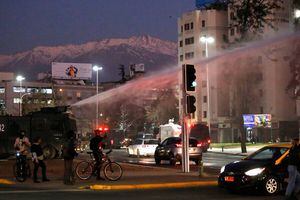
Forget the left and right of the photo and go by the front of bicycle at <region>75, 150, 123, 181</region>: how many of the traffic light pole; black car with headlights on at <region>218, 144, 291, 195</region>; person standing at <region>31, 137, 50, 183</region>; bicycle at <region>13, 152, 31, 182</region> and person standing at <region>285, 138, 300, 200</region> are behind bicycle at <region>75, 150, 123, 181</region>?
2

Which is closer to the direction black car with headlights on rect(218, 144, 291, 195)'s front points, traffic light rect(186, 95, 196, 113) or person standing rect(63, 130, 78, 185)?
the person standing

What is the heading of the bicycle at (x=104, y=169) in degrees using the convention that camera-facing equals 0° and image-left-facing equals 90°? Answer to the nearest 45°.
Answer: approximately 270°

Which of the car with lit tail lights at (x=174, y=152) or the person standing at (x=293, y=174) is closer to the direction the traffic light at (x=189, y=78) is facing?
the person standing

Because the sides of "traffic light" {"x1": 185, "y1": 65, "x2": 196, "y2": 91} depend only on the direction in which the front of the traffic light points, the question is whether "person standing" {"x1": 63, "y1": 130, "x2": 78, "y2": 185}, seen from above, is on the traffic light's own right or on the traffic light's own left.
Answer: on the traffic light's own right

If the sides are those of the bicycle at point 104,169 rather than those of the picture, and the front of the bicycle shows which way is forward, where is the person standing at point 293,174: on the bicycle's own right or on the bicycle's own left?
on the bicycle's own right

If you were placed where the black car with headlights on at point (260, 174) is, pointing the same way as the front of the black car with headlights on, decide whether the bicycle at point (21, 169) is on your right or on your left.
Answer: on your right

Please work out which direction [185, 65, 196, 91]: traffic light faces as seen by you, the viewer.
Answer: facing the viewer and to the right of the viewer

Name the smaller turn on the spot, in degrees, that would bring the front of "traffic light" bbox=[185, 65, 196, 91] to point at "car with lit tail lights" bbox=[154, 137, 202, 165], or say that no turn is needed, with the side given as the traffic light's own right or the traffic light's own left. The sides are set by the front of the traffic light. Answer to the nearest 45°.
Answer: approximately 135° to the traffic light's own left

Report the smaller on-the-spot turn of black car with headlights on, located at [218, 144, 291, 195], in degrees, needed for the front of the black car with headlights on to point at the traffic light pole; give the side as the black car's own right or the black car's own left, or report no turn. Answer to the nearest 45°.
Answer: approximately 90° to the black car's own right

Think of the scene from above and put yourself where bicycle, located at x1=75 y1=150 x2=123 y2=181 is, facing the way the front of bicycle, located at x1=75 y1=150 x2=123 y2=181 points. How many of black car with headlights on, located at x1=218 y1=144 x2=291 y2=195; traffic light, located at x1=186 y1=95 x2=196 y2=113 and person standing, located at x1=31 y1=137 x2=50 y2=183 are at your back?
1

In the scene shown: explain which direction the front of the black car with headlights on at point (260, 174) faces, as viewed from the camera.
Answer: facing the viewer and to the left of the viewer

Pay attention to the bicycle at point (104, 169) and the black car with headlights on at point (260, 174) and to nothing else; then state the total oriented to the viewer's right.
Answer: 1
